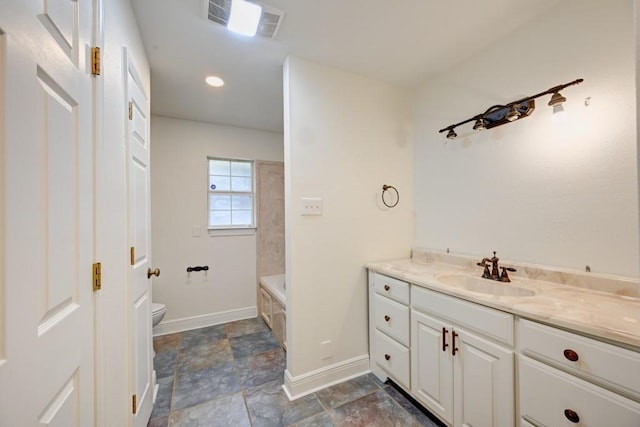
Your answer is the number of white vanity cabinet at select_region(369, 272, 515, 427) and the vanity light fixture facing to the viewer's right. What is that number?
0

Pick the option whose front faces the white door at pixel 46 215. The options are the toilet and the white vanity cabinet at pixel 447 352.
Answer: the white vanity cabinet

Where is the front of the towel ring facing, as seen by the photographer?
facing the viewer and to the right of the viewer

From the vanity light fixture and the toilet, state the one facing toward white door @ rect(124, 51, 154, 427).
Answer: the vanity light fixture

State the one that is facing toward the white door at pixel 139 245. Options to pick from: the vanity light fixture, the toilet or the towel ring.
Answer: the vanity light fixture

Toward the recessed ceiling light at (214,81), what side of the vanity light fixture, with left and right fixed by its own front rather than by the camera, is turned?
front

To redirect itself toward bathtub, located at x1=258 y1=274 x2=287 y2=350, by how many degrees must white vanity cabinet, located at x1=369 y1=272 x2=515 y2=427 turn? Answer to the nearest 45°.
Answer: approximately 45° to its right

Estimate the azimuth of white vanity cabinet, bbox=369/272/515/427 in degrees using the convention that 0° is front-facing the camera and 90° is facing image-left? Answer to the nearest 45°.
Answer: approximately 45°

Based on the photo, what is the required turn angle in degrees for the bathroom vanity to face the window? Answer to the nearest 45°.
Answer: approximately 45° to its right

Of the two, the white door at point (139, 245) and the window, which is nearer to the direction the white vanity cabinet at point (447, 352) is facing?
the white door
